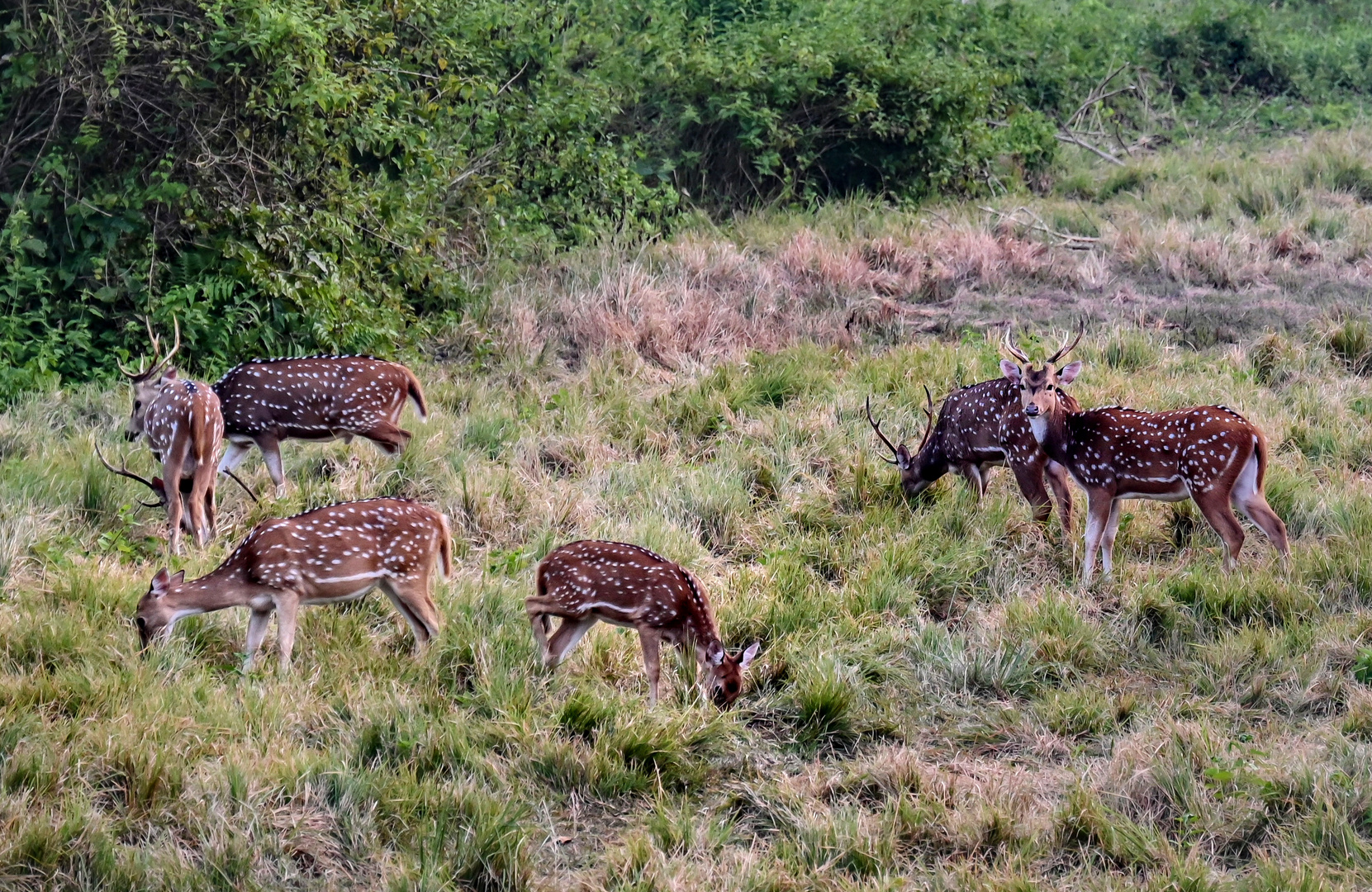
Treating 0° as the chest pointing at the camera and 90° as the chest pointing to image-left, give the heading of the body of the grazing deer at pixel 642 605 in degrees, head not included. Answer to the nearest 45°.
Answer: approximately 270°

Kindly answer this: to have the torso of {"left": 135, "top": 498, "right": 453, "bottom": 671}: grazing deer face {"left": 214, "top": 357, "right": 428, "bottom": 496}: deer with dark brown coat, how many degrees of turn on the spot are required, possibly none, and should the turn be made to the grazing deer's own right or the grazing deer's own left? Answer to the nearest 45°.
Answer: approximately 90° to the grazing deer's own right

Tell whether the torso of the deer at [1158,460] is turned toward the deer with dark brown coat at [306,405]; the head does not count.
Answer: yes

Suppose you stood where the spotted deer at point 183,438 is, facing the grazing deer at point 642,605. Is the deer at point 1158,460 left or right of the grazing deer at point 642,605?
left

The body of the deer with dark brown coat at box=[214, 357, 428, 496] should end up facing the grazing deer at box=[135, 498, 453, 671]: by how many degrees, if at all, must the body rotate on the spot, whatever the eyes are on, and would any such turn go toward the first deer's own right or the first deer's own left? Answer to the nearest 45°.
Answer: approximately 90° to the first deer's own left

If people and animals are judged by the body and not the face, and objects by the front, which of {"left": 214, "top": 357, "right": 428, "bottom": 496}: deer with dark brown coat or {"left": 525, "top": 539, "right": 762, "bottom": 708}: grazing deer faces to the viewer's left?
the deer with dark brown coat

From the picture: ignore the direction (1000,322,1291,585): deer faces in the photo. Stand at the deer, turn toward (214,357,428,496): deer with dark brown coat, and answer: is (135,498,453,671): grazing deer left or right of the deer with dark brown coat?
left

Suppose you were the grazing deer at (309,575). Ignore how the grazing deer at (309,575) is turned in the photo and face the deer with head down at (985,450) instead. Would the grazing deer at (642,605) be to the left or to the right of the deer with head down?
right

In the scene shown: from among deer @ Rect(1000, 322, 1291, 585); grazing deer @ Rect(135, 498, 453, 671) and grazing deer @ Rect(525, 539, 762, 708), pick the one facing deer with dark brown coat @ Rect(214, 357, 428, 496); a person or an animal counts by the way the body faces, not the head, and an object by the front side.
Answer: the deer

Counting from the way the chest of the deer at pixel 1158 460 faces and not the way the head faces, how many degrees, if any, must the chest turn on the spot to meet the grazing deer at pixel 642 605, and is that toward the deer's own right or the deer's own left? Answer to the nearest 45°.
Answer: approximately 45° to the deer's own left

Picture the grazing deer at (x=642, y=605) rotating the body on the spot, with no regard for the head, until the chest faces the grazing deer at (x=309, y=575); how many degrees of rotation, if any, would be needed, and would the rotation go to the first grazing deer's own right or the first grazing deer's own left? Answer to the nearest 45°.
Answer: approximately 180°

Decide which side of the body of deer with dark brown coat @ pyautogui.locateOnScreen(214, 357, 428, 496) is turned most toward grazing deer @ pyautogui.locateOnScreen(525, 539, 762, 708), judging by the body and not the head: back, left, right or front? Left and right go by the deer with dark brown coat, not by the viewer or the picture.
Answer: left

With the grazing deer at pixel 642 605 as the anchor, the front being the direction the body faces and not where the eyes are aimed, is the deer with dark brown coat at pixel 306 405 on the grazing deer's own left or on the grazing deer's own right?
on the grazing deer's own left

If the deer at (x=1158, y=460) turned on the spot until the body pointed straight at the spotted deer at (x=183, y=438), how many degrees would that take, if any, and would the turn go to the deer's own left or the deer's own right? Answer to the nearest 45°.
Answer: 0° — it already faces it

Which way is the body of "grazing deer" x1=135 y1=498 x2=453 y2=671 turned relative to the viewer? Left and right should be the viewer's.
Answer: facing to the left of the viewer

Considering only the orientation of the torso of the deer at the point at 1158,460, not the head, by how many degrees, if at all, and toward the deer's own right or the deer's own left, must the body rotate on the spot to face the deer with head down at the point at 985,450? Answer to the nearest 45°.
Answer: approximately 45° to the deer's own right

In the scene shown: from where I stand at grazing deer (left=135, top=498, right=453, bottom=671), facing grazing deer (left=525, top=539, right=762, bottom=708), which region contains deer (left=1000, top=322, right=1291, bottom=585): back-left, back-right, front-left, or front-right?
front-left

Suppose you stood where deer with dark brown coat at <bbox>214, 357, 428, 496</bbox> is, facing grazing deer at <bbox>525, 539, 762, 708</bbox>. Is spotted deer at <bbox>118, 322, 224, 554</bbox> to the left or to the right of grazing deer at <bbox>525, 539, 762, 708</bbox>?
right
